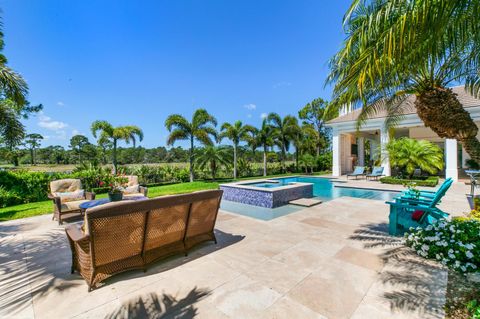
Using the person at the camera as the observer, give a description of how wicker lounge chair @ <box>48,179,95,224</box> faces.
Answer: facing the viewer and to the right of the viewer

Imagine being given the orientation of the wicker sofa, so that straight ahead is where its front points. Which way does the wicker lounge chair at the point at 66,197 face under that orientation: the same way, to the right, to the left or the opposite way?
the opposite way

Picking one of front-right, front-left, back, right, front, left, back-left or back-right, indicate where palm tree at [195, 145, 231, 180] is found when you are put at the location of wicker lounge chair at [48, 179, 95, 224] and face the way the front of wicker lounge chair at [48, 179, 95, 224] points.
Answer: left

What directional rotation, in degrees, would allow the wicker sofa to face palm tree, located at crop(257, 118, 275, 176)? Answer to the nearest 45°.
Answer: approximately 90° to its right

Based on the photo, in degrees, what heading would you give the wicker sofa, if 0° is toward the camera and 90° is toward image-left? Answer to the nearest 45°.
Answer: approximately 135°

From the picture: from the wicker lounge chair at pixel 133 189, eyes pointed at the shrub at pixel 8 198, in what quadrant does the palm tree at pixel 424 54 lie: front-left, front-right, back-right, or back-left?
back-left

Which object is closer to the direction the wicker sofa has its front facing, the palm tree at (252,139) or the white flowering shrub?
the palm tree

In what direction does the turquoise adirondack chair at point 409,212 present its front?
to the viewer's left

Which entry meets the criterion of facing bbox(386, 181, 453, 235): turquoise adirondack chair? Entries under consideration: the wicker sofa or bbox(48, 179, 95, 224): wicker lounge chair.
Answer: the wicker lounge chair

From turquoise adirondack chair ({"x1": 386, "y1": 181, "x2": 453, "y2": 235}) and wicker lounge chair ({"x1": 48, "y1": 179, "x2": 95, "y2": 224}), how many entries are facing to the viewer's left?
1

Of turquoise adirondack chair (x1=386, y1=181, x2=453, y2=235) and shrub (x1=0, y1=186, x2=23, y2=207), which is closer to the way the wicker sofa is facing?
the shrub

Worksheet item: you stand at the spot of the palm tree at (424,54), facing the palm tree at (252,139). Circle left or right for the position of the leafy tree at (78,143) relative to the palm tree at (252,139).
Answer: left

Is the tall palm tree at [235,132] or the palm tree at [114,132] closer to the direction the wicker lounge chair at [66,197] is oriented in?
the tall palm tree

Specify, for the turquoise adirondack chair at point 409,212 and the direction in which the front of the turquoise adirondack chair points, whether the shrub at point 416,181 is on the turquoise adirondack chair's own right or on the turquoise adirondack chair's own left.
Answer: on the turquoise adirondack chair's own right

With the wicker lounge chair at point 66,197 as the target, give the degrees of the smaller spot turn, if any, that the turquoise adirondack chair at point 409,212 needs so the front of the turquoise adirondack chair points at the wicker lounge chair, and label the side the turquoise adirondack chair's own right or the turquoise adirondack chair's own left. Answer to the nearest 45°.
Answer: approximately 45° to the turquoise adirondack chair's own left

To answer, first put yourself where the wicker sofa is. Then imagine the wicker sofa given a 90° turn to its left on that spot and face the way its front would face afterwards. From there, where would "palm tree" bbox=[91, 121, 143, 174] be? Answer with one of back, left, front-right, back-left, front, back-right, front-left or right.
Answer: back-right

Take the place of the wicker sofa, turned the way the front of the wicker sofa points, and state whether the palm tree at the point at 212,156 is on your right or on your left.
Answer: on your right
